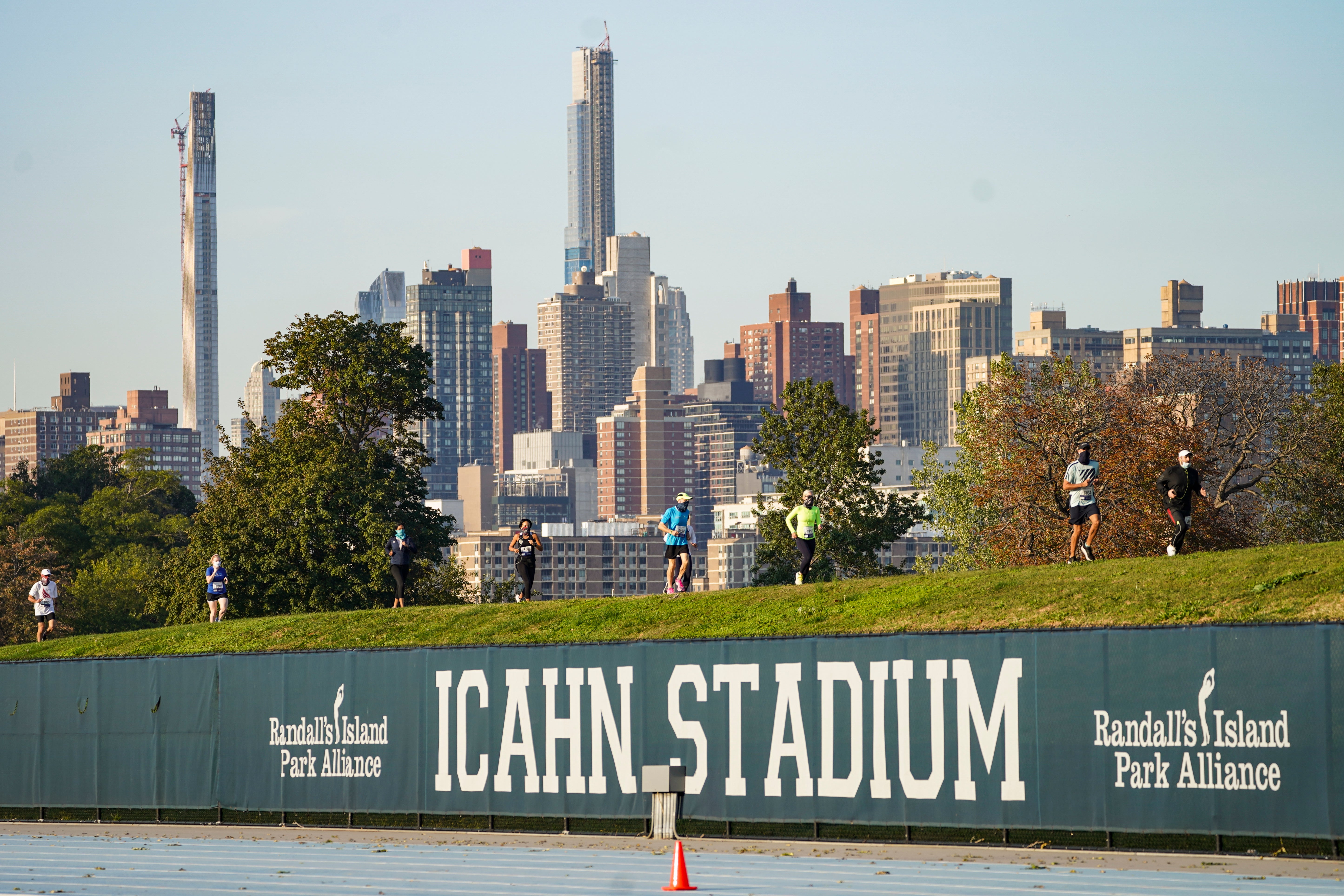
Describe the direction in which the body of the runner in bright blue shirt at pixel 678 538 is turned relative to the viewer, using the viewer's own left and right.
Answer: facing the viewer and to the right of the viewer

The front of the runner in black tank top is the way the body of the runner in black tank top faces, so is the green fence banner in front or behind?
in front

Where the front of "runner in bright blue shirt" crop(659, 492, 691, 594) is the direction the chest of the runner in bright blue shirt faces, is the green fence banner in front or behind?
in front

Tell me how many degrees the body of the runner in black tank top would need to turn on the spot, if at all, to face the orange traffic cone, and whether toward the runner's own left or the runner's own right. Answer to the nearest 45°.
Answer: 0° — they already face it

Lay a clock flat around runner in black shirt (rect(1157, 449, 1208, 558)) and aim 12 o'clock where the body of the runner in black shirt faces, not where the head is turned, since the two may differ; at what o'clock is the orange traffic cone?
The orange traffic cone is roughly at 2 o'clock from the runner in black shirt.
